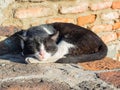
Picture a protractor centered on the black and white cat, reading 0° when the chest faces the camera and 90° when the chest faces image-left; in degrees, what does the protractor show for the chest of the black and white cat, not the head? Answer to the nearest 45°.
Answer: approximately 45°
